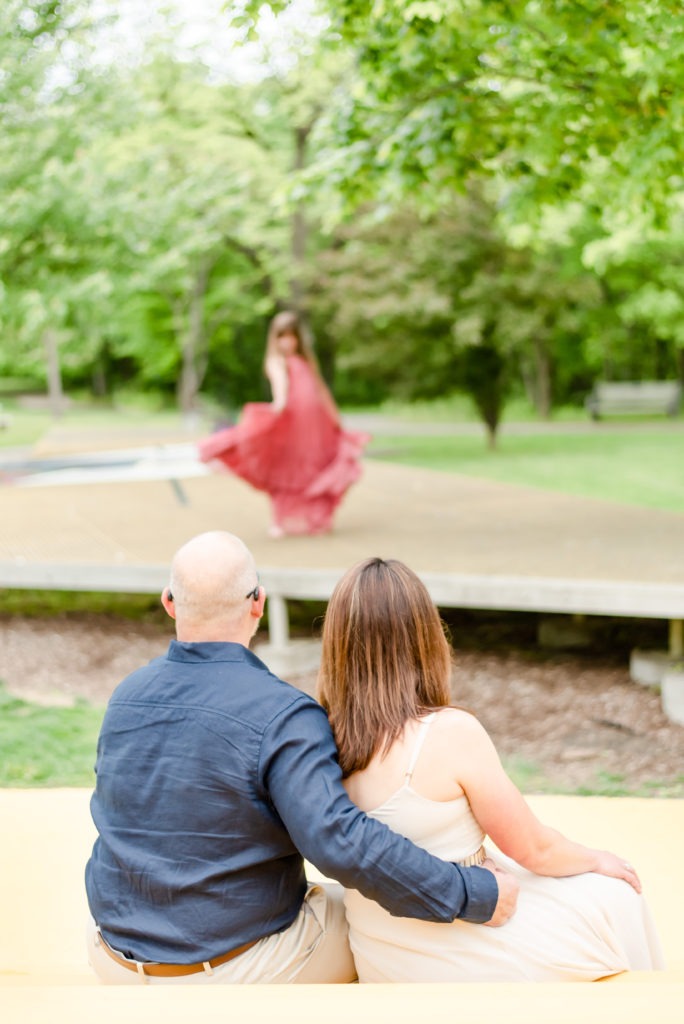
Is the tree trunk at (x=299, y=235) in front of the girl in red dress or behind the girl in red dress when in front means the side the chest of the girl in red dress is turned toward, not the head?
behind

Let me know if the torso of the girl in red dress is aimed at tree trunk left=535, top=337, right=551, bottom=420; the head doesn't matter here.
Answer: no

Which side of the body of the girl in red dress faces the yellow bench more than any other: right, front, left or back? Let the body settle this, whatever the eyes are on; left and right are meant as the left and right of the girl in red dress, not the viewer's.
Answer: front

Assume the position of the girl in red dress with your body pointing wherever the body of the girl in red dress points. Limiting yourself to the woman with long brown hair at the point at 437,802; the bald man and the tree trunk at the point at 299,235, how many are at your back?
1

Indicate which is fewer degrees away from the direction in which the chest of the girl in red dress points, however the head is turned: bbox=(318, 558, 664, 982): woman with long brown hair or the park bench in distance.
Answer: the woman with long brown hair

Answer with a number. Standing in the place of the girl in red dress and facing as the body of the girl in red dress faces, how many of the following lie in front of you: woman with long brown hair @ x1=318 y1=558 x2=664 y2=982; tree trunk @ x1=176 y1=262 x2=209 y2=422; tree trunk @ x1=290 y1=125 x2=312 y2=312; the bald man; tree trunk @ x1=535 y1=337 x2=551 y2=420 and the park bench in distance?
2

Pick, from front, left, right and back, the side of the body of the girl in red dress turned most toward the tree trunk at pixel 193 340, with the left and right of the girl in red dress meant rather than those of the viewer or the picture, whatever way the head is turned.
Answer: back

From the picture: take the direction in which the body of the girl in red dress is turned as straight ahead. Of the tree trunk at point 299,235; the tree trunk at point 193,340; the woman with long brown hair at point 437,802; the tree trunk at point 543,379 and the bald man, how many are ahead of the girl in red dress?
2

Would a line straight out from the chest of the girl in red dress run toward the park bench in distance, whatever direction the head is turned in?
no

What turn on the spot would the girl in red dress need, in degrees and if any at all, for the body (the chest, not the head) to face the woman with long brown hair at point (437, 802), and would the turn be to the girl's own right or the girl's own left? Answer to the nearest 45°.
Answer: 0° — they already face them

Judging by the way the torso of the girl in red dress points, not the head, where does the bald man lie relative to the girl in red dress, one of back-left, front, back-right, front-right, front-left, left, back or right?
front

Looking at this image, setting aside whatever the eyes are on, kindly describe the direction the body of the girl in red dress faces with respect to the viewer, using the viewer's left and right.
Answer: facing the viewer

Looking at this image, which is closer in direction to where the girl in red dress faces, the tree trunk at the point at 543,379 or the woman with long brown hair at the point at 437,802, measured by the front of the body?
the woman with long brown hair

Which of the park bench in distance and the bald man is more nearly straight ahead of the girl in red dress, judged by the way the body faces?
the bald man

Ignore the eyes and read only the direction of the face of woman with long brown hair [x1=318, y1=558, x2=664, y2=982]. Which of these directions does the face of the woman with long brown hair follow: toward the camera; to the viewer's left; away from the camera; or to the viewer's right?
away from the camera
